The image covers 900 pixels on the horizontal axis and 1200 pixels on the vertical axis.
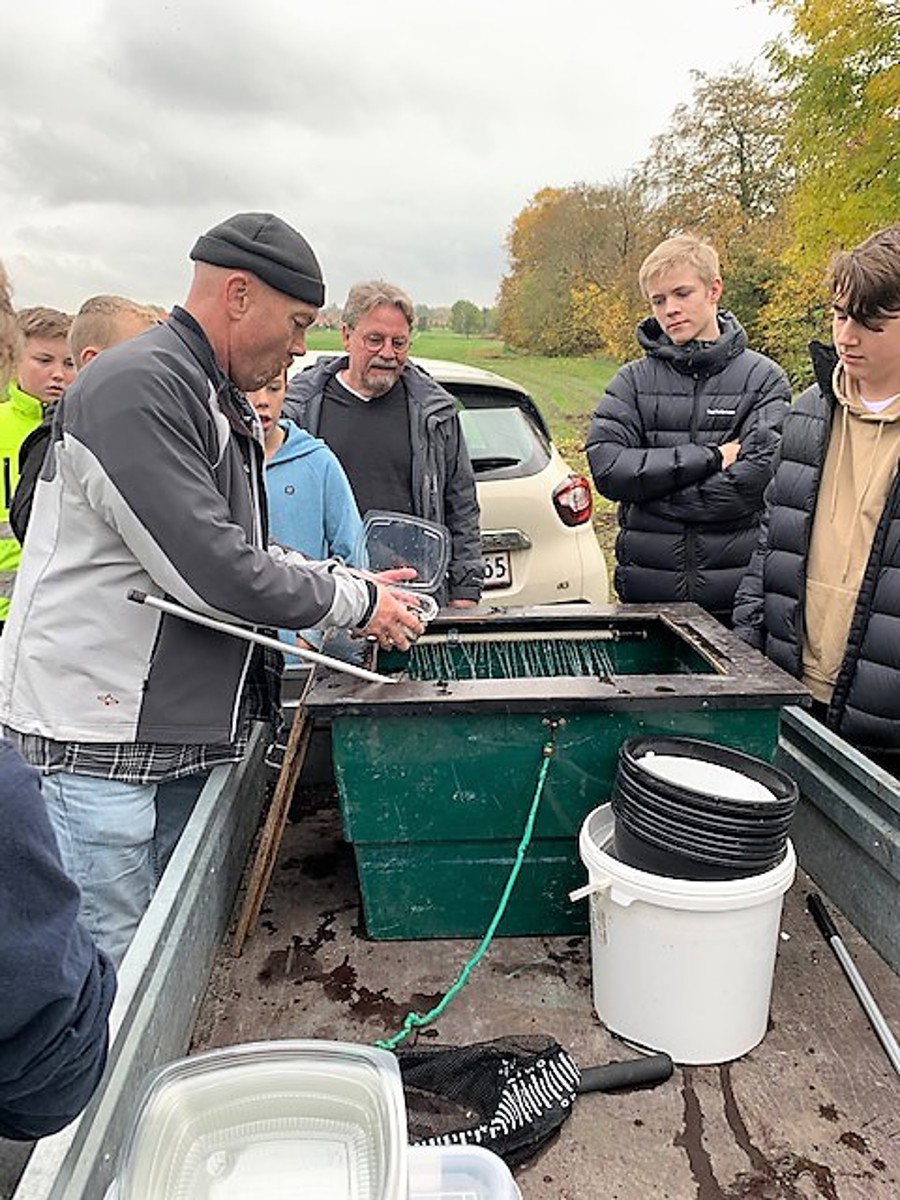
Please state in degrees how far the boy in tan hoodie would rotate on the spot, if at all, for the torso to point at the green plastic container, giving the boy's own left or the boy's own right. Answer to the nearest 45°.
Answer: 0° — they already face it

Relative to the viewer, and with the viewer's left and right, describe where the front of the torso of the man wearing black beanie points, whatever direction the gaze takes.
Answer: facing to the right of the viewer

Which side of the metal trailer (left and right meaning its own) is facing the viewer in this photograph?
back

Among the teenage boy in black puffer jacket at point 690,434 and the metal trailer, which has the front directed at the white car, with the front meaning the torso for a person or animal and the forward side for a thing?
the metal trailer

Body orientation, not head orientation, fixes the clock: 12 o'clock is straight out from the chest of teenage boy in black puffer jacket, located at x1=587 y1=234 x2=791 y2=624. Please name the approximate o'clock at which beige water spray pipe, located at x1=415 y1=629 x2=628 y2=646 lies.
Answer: The beige water spray pipe is roughly at 1 o'clock from the teenage boy in black puffer jacket.

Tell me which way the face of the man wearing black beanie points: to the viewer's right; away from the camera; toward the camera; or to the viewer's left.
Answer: to the viewer's right

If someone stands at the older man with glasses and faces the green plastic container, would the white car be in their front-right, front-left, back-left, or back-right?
back-left

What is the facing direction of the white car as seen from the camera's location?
facing away from the viewer and to the left of the viewer

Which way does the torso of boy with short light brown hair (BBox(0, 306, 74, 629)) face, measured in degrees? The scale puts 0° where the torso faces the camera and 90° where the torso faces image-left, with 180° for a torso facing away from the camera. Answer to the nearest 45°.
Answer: approximately 315°

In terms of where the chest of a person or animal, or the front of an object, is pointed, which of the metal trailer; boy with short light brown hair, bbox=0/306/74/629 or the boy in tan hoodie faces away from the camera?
the metal trailer

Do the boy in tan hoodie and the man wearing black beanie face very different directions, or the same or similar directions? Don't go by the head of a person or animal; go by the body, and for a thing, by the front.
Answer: very different directions
